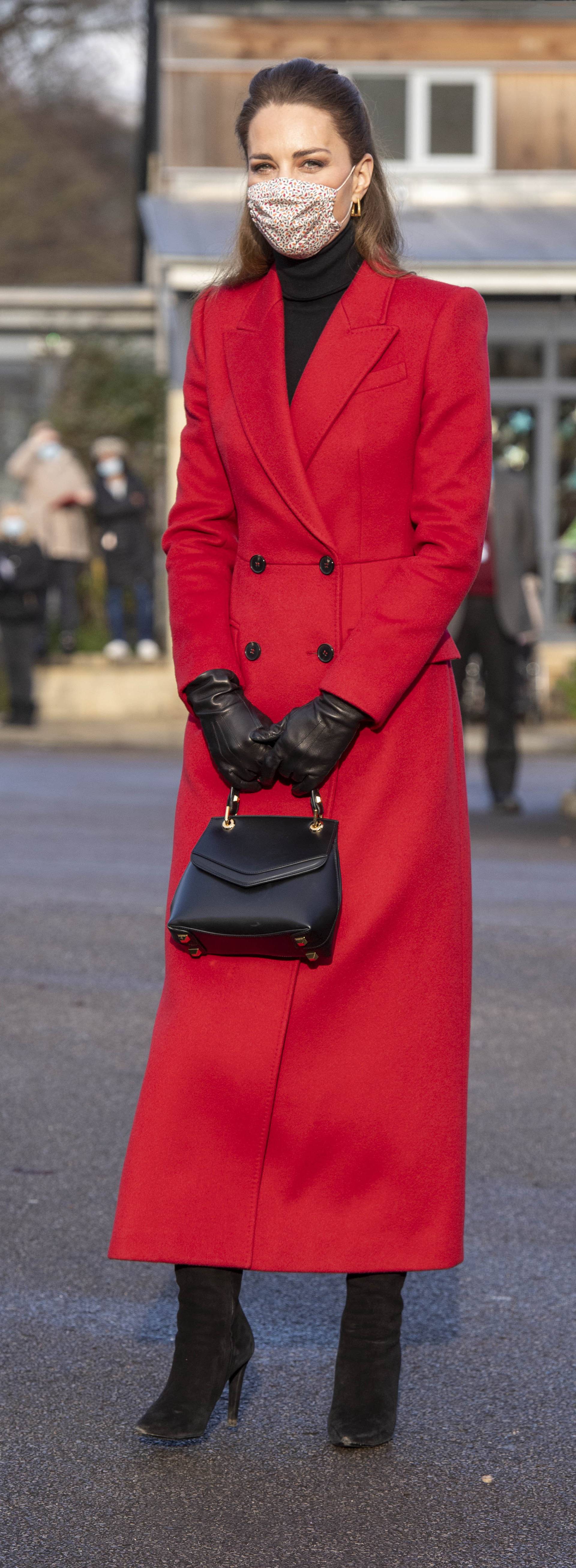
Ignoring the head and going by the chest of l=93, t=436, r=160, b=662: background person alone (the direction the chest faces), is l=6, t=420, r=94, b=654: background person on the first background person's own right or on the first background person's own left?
on the first background person's own right

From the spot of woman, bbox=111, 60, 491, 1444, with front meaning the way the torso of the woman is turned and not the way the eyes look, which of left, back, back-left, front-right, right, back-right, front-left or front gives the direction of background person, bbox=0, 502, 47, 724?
back-right

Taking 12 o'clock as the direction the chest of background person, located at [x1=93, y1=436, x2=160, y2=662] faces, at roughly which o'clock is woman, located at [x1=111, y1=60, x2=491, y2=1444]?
The woman is roughly at 12 o'clock from the background person.

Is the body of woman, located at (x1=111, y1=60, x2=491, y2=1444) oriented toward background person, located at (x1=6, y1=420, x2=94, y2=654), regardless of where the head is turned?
no

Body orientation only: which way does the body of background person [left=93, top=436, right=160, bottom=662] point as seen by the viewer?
toward the camera

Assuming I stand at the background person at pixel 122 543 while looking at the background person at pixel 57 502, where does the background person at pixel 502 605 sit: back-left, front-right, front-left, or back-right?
back-left

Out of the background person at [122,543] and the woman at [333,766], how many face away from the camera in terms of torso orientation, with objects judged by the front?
0

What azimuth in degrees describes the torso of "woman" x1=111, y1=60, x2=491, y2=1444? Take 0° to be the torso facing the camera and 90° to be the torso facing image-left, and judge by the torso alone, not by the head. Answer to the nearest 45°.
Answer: approximately 45°

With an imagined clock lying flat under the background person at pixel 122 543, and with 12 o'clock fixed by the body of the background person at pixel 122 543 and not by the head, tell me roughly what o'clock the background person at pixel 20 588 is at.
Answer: the background person at pixel 20 588 is roughly at 1 o'clock from the background person at pixel 122 543.

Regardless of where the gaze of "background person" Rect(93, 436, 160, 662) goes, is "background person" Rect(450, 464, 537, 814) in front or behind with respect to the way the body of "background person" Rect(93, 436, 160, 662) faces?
in front

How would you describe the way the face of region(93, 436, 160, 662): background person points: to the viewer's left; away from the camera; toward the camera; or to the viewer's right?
toward the camera

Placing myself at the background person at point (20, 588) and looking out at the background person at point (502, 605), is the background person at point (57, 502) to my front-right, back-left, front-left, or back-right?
back-left

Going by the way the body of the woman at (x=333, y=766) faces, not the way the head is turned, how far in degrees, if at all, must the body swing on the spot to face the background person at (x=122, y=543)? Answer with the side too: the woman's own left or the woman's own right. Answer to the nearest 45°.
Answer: approximately 135° to the woman's own right
